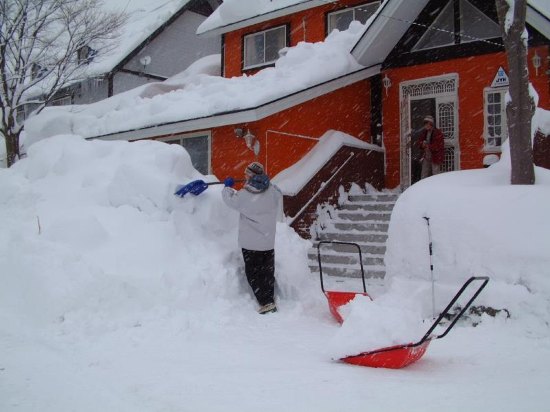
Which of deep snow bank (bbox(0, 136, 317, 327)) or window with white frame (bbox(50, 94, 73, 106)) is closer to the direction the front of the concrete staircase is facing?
the deep snow bank

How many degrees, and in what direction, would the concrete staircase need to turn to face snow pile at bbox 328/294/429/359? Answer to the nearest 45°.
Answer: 0° — it already faces it

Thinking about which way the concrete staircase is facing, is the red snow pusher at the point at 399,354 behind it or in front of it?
in front

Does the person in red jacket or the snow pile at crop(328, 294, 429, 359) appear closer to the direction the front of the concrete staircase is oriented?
the snow pile

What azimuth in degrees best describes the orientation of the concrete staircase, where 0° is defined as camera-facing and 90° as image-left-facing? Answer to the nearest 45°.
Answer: approximately 0°

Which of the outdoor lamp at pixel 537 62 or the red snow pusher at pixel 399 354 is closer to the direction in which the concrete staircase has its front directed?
the red snow pusher

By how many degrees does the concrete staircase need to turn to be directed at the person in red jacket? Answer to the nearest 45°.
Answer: approximately 135° to its left
